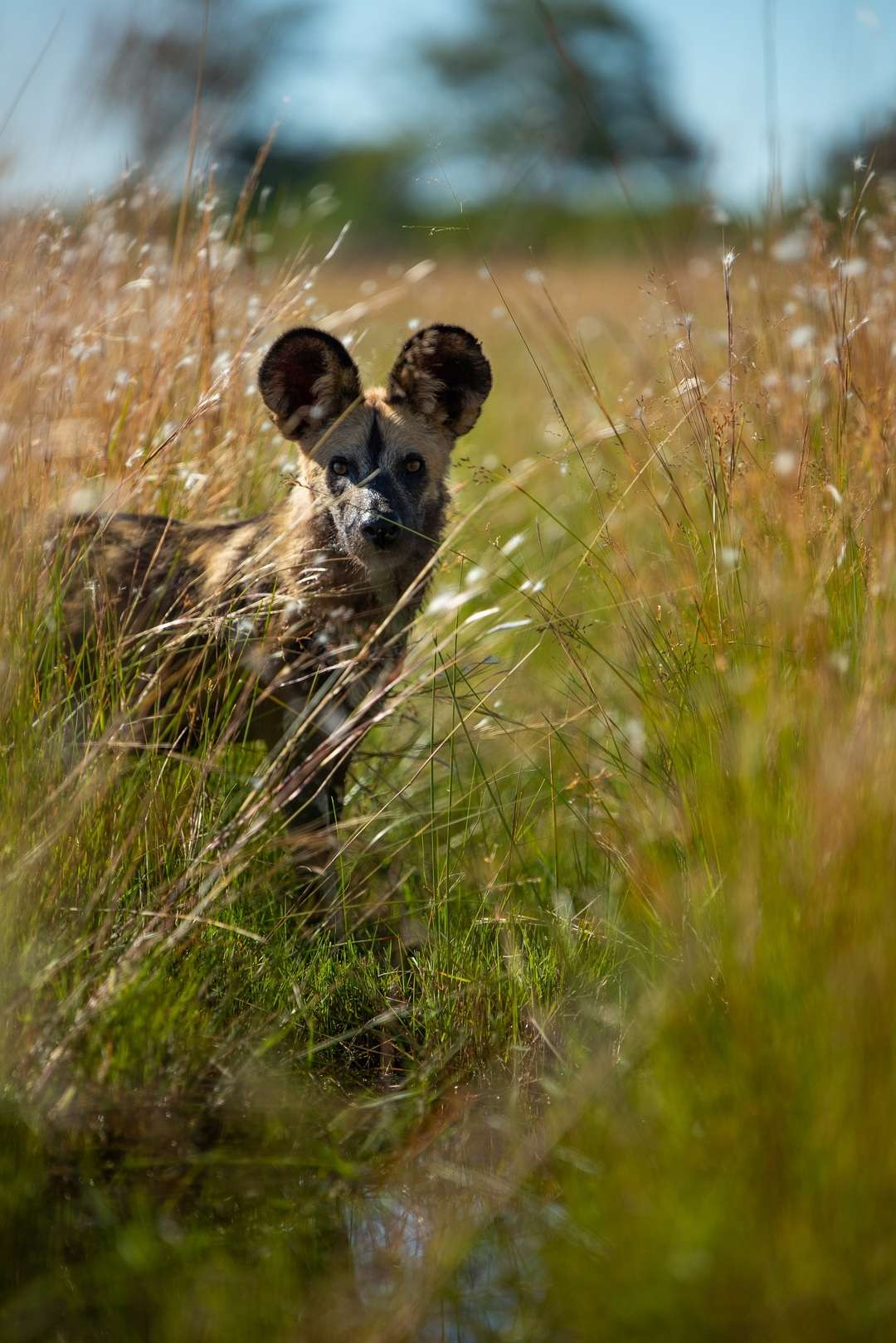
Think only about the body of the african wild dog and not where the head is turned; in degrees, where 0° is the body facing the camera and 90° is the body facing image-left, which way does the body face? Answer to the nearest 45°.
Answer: approximately 315°
